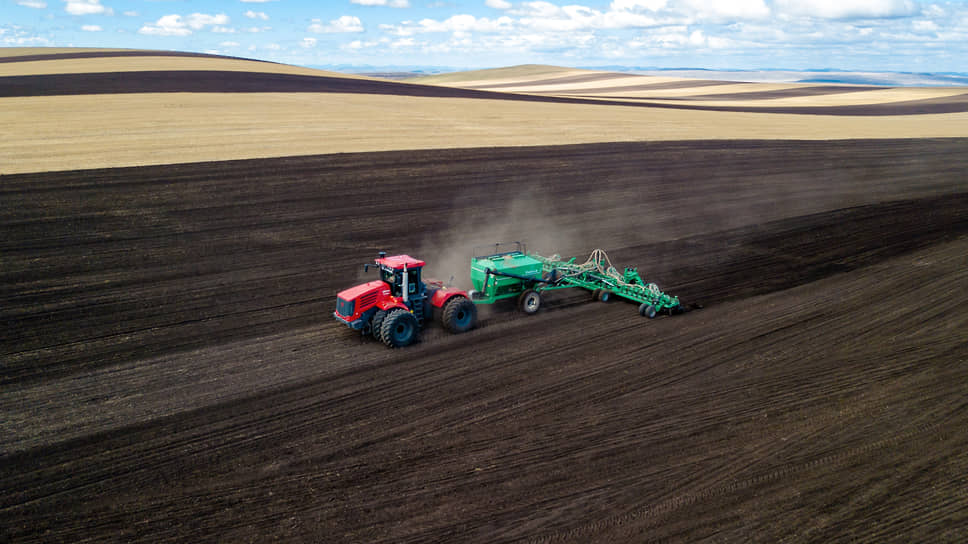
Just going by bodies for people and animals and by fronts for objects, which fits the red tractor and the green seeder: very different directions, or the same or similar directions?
same or similar directions

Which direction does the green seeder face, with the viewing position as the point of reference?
facing the viewer and to the left of the viewer

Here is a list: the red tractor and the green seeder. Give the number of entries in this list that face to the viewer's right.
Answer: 0

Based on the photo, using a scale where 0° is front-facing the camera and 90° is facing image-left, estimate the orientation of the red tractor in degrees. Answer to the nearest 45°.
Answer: approximately 45°

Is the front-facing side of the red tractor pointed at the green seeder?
no

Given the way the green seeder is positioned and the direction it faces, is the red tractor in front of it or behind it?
in front
